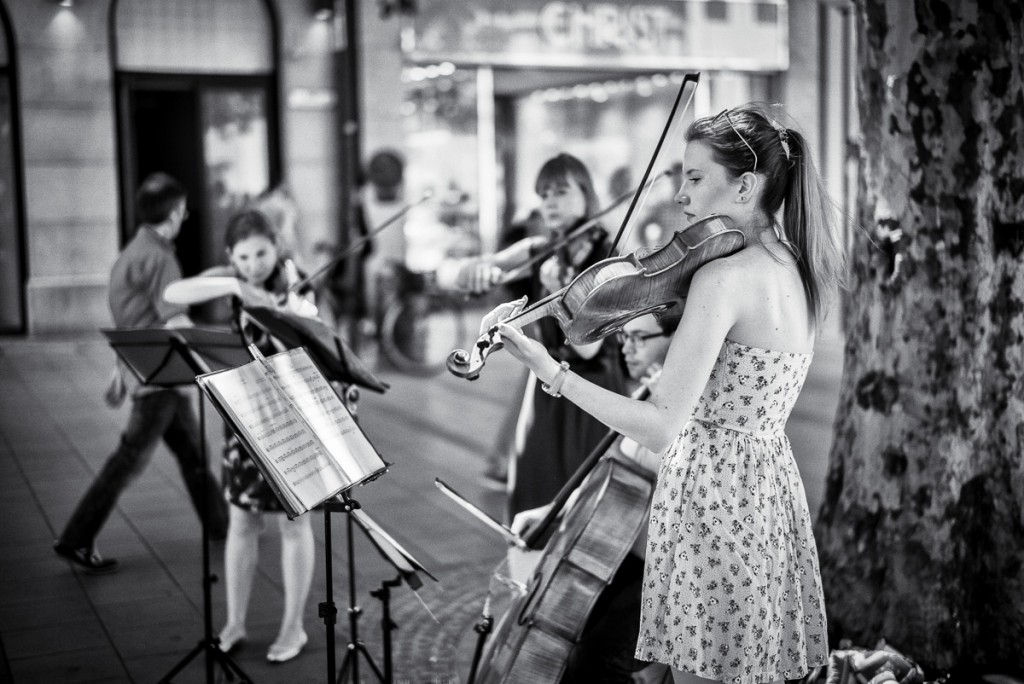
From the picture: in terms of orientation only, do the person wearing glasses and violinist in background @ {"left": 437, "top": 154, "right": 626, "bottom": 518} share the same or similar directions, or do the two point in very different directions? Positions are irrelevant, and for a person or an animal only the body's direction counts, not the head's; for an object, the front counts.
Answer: same or similar directions

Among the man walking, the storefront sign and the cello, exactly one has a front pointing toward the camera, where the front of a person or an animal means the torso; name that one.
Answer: the storefront sign

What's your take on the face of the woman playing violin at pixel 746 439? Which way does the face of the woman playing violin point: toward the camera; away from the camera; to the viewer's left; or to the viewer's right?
to the viewer's left

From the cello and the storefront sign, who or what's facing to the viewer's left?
the cello

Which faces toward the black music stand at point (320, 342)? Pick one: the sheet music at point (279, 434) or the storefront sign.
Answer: the storefront sign

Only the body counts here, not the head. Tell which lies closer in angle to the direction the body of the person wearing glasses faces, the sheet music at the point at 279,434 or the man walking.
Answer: the sheet music

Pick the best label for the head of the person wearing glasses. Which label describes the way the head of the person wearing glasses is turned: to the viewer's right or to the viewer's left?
to the viewer's left

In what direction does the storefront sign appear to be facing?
toward the camera

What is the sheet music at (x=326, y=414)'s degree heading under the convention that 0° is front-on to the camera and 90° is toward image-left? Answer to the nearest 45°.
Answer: approximately 315°

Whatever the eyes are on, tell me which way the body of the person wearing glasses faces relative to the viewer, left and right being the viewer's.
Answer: facing the viewer and to the left of the viewer

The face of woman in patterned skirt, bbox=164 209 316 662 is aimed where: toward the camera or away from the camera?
toward the camera

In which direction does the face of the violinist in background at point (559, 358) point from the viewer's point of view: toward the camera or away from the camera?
toward the camera

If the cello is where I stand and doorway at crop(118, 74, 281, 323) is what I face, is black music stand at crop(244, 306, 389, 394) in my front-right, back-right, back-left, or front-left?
front-left
